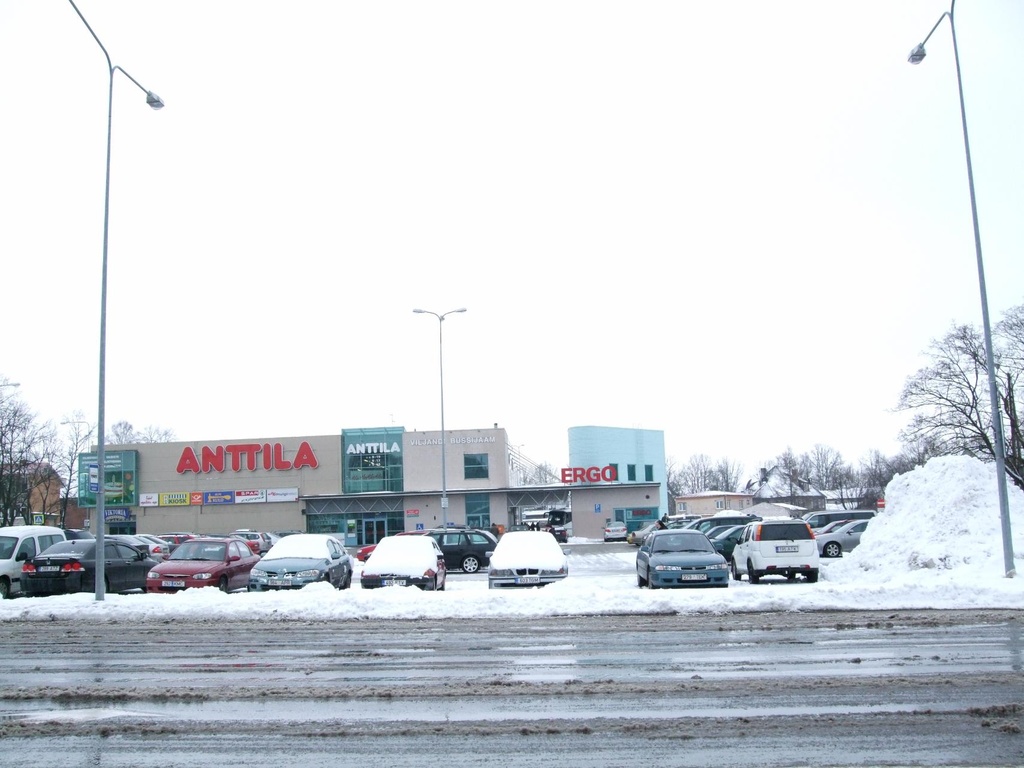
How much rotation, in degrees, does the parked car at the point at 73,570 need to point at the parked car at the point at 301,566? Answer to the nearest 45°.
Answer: approximately 90° to its right

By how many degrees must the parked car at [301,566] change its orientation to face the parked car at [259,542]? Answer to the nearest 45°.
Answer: approximately 135° to its right

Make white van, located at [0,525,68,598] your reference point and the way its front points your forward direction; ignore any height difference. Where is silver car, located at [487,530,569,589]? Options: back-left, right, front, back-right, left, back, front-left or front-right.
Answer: left

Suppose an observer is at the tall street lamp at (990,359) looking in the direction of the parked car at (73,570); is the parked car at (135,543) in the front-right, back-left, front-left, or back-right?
front-right

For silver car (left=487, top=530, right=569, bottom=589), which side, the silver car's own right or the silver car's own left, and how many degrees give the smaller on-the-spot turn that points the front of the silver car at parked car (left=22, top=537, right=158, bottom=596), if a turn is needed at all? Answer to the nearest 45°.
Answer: approximately 90° to the silver car's own right

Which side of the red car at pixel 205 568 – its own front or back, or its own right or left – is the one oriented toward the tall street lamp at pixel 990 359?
left

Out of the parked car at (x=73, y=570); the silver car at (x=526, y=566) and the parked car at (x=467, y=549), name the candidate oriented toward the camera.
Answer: the silver car

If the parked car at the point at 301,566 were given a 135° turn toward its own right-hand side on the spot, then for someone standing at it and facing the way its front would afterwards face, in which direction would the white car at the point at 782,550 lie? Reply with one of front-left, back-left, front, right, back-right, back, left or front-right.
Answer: right

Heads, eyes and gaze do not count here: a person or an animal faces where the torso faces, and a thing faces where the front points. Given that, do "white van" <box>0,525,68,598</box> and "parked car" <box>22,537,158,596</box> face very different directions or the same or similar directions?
very different directions

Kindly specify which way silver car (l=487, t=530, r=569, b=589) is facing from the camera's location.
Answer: facing the viewer

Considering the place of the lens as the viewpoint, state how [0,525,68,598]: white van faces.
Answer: facing the viewer and to the left of the viewer

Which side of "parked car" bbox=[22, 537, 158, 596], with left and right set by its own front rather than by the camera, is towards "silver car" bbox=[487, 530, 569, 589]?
right

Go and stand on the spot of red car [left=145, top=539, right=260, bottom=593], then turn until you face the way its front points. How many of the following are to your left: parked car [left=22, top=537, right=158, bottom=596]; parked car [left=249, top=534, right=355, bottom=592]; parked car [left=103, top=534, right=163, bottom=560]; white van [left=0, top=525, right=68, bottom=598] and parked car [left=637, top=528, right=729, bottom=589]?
2

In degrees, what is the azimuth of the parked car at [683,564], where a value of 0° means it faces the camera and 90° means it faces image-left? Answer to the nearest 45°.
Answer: approximately 0°

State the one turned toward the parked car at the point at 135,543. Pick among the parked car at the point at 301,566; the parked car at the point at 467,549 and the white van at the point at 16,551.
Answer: the parked car at the point at 467,549

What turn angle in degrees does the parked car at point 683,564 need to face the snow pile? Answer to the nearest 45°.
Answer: approximately 135° to its left

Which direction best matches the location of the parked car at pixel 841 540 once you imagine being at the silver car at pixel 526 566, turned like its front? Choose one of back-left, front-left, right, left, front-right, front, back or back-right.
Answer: back-left

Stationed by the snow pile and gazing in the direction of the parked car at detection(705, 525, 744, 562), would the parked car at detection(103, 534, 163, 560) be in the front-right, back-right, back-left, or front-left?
front-left

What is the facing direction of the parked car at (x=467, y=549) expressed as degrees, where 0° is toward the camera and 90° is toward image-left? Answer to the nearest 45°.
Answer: approximately 90°
